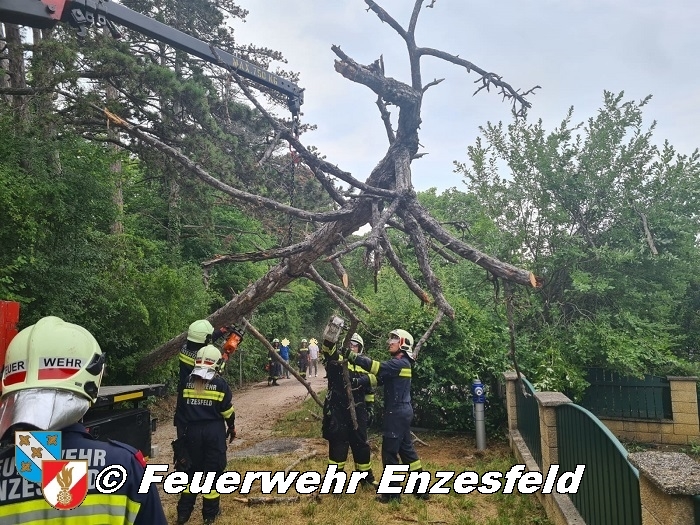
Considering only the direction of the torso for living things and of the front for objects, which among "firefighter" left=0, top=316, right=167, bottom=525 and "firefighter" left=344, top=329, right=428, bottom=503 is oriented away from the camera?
"firefighter" left=0, top=316, right=167, bottom=525

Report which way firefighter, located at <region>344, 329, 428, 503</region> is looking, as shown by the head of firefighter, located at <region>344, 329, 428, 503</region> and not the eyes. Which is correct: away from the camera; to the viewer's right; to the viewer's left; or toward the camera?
to the viewer's left

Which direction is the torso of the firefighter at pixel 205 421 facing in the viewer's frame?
away from the camera

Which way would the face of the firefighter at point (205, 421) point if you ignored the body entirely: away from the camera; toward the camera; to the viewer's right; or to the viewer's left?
away from the camera

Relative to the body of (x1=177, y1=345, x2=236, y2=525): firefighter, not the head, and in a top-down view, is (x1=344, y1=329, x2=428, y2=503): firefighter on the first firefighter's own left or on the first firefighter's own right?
on the first firefighter's own right

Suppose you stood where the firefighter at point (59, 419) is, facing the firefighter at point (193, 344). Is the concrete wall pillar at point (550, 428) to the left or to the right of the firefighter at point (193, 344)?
right

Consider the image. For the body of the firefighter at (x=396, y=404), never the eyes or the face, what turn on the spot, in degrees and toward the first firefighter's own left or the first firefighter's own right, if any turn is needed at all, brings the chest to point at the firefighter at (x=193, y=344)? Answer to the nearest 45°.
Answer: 0° — they already face them

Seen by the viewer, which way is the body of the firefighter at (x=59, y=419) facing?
away from the camera

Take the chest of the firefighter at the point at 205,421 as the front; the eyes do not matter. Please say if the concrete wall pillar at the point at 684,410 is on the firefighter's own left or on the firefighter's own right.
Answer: on the firefighter's own right

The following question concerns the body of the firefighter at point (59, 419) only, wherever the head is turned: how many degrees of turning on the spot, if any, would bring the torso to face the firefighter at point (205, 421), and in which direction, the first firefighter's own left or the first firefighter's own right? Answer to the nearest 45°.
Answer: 0° — they already face them

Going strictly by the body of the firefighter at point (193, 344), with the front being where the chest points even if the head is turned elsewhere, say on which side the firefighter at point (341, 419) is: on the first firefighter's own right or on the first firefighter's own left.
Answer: on the first firefighter's own right

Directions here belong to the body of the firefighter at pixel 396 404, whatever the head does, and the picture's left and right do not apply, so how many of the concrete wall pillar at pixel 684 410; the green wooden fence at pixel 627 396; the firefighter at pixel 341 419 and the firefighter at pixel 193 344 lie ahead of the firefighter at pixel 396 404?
2

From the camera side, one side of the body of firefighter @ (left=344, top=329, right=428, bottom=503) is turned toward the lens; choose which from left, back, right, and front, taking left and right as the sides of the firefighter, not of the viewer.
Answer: left

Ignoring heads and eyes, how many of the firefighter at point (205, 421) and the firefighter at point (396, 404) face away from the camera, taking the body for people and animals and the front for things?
1
